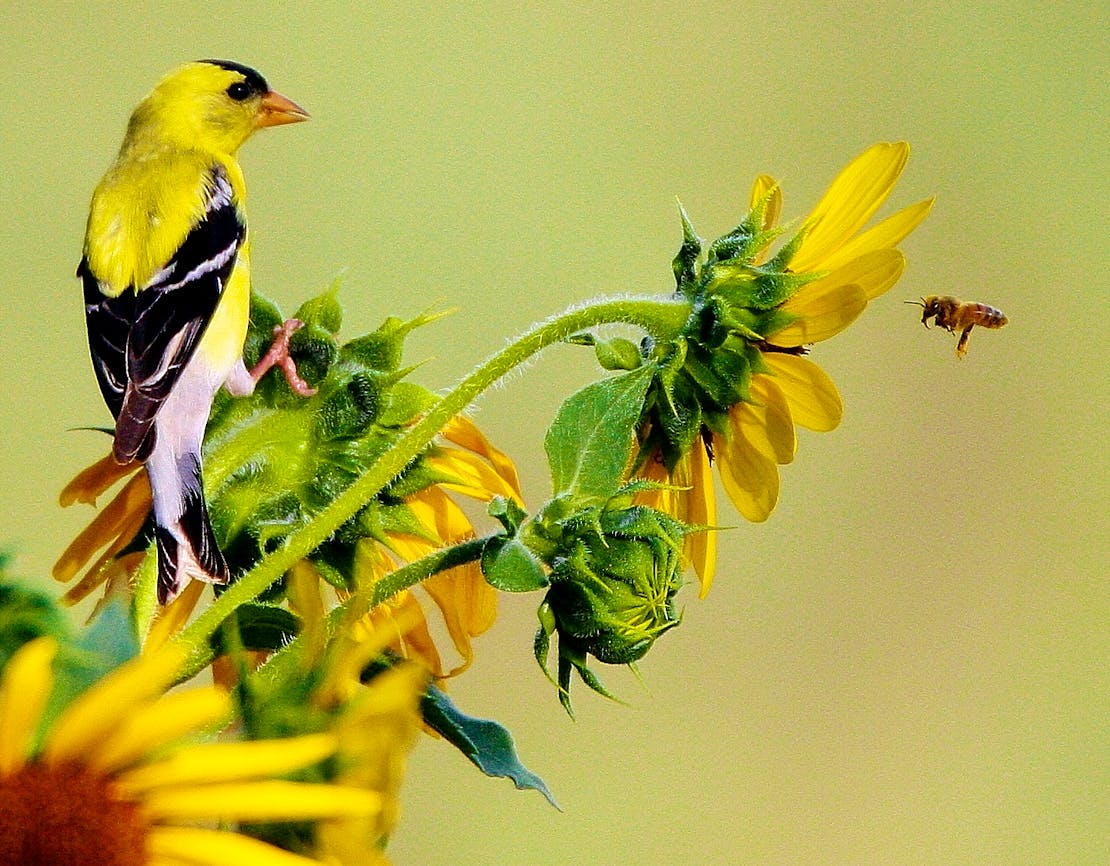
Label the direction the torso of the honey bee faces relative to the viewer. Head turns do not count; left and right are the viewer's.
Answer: facing to the left of the viewer

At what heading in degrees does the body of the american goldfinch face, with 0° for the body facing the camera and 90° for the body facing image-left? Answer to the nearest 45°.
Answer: approximately 225°

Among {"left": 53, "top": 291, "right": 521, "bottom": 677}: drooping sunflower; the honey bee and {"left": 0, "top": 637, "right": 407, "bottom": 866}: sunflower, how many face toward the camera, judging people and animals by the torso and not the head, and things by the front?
1

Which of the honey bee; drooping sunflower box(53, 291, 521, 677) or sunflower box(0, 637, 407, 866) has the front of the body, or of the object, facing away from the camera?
the drooping sunflower

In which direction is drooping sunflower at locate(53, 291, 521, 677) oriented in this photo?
away from the camera

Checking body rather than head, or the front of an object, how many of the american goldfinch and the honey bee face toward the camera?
0

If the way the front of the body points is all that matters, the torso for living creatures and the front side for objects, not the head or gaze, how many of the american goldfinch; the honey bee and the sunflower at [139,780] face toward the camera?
1
